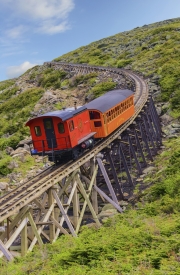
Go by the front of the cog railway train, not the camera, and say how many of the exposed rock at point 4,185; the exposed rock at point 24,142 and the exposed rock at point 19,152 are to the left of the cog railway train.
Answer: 0

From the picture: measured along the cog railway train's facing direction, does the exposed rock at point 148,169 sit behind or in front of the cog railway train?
behind

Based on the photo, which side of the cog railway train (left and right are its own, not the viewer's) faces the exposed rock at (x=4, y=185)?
front

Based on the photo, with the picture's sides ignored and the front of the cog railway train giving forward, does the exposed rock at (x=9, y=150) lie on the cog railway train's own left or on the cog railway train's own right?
on the cog railway train's own right

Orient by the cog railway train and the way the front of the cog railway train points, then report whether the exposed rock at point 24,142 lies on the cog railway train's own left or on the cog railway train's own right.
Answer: on the cog railway train's own right

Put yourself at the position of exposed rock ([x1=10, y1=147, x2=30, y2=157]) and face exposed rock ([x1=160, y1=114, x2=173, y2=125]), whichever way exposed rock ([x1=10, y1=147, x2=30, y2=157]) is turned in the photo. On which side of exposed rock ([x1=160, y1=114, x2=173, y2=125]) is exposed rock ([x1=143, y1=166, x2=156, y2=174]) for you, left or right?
right

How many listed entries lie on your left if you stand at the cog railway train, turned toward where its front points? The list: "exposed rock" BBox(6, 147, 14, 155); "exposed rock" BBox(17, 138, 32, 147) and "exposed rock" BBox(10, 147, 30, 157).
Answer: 0

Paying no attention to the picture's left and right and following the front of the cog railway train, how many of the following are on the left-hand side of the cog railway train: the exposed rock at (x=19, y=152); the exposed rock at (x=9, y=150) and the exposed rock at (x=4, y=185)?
0

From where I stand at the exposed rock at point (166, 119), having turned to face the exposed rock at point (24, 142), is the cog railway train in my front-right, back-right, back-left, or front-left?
front-left

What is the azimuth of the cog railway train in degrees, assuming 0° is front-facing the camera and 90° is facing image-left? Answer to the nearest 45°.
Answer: approximately 45°

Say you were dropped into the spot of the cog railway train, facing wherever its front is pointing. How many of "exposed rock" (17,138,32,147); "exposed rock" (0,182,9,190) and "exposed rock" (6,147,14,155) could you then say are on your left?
0
